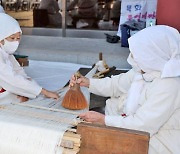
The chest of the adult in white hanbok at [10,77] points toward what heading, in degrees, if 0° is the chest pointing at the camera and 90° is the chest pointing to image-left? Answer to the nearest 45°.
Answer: approximately 315°

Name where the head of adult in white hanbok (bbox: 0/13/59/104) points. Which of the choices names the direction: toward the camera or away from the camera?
toward the camera

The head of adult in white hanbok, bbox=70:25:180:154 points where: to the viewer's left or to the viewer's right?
to the viewer's left

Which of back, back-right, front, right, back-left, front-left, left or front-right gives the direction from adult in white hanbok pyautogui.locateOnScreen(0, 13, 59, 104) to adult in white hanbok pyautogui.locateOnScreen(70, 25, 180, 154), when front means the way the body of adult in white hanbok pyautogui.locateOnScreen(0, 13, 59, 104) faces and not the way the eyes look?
front

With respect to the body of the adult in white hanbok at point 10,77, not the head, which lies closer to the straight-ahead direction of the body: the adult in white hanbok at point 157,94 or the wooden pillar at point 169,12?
the adult in white hanbok

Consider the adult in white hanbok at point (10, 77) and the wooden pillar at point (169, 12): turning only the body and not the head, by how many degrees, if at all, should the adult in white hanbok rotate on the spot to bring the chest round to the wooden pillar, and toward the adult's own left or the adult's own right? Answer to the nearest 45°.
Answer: approximately 90° to the adult's own left
